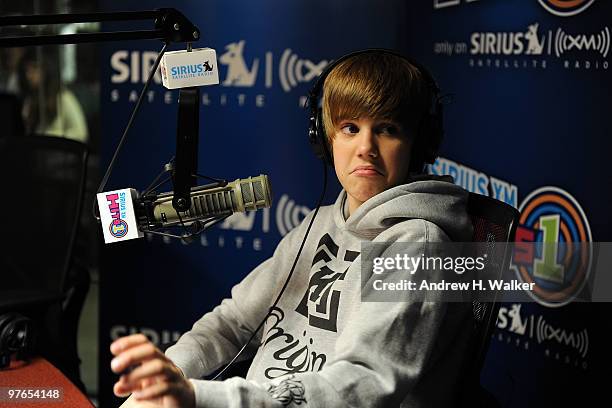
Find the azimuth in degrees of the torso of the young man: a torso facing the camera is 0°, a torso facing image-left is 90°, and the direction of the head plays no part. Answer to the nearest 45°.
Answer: approximately 45°

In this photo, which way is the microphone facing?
to the viewer's right
